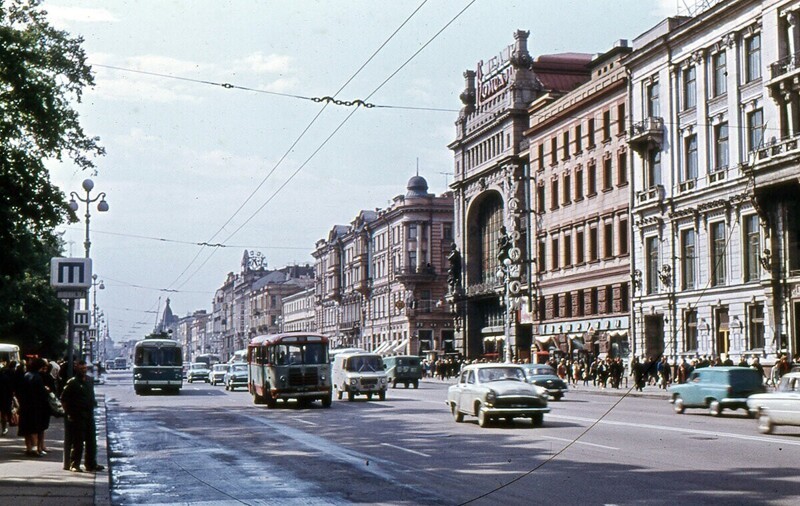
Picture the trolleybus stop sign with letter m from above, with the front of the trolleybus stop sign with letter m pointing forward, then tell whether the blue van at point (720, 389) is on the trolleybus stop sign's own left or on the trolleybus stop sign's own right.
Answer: on the trolleybus stop sign's own left

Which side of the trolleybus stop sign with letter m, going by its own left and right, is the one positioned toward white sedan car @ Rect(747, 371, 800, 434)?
left

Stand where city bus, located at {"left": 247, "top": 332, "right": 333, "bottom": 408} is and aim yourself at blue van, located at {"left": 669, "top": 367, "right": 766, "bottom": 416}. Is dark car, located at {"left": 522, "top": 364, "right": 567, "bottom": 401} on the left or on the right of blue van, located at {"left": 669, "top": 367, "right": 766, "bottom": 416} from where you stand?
left

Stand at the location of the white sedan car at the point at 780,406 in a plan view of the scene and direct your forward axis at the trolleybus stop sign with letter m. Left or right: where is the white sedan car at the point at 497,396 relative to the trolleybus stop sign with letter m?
right

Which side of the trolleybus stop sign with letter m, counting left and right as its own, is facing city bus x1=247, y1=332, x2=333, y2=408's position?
back

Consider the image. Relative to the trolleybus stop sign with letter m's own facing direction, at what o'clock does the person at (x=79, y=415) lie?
The person is roughly at 12 o'clock from the trolleybus stop sign with letter m.

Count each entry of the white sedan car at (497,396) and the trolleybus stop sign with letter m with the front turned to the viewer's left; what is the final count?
0

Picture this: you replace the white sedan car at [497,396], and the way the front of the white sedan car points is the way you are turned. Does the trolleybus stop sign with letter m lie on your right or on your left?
on your right

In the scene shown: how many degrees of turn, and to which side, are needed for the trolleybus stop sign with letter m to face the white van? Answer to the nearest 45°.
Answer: approximately 135° to its left

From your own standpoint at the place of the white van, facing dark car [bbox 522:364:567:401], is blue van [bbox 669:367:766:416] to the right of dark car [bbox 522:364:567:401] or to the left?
right
